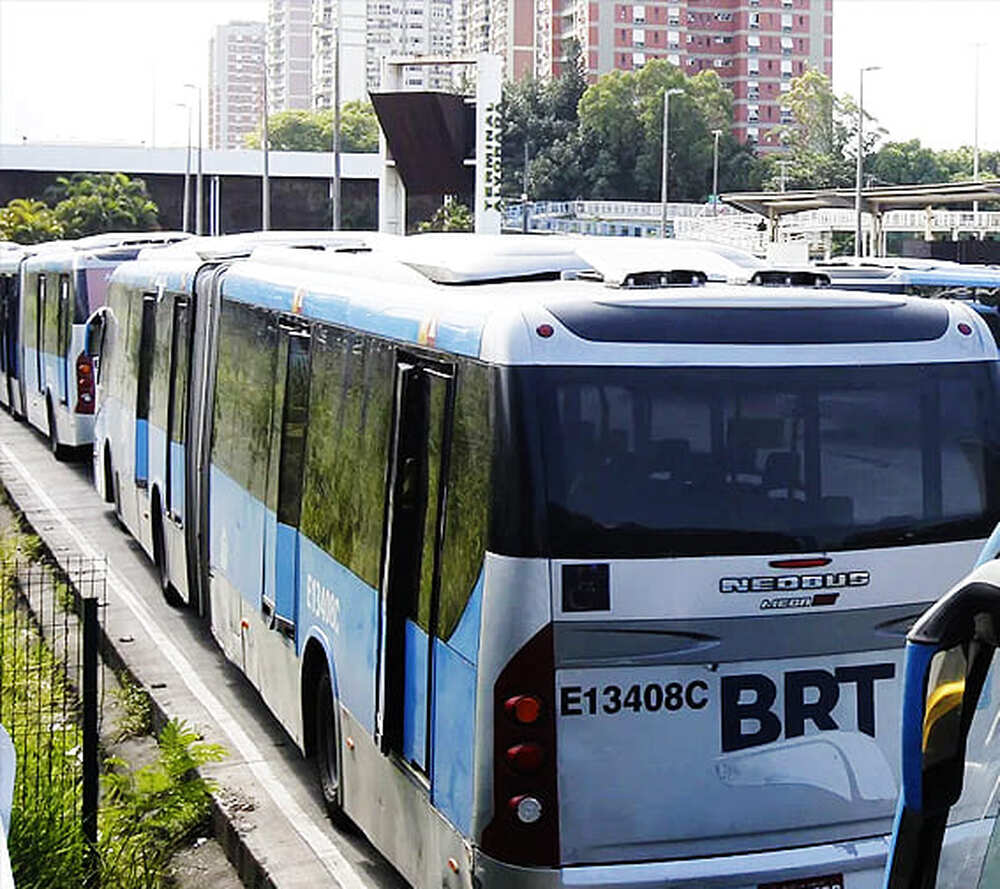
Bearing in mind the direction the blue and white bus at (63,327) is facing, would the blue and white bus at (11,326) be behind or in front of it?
in front

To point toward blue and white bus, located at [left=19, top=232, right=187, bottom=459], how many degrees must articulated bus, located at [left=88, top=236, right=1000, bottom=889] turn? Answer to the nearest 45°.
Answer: approximately 45° to its right

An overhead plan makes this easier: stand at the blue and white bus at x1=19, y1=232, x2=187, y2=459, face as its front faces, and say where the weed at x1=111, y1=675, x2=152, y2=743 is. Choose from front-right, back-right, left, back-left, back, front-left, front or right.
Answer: back-left

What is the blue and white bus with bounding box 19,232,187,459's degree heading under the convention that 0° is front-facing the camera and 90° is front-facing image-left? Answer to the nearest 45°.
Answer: approximately 135°

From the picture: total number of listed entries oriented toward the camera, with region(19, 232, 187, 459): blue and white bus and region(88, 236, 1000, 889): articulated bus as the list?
0

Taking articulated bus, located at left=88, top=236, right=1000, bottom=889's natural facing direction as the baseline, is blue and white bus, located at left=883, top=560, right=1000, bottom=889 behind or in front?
behind

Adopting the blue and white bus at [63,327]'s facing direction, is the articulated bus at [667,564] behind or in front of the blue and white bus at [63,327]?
behind

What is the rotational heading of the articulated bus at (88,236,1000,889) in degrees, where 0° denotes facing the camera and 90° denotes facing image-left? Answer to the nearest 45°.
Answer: approximately 135°
